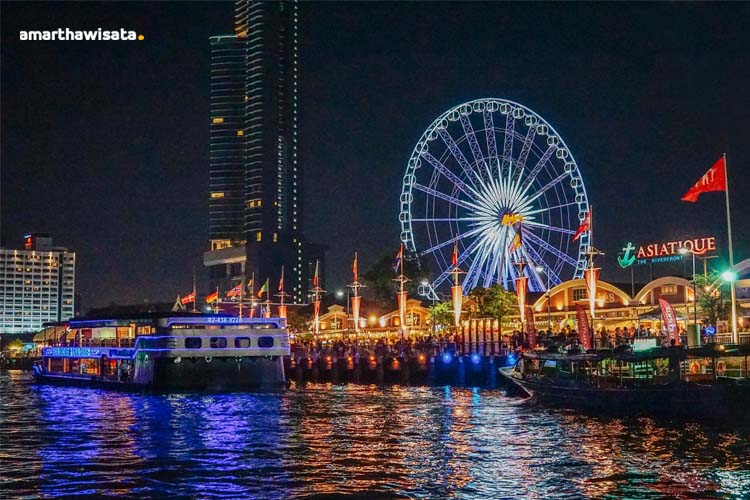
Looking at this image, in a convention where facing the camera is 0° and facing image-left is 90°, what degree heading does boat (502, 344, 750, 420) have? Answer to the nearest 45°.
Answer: approximately 90°
